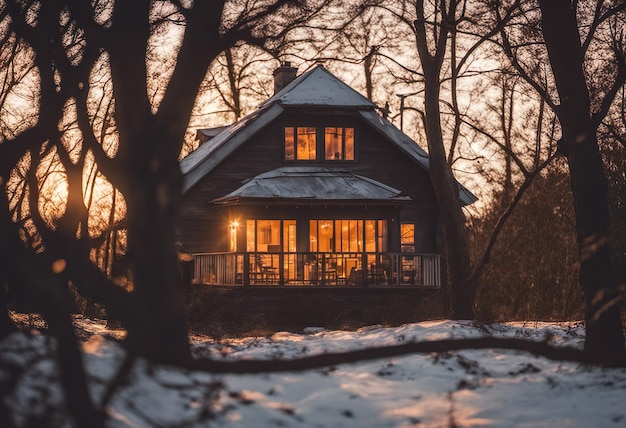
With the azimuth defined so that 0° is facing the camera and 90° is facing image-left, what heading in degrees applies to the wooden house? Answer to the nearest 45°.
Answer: approximately 0°

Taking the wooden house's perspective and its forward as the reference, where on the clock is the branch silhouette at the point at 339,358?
The branch silhouette is roughly at 12 o'clock from the wooden house.

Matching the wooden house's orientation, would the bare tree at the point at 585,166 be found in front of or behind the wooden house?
in front
